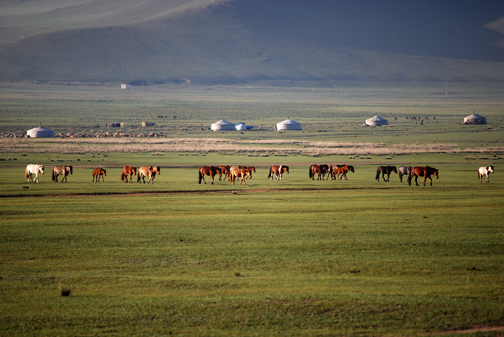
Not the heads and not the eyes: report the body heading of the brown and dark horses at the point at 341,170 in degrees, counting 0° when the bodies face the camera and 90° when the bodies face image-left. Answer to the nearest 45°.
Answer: approximately 270°
